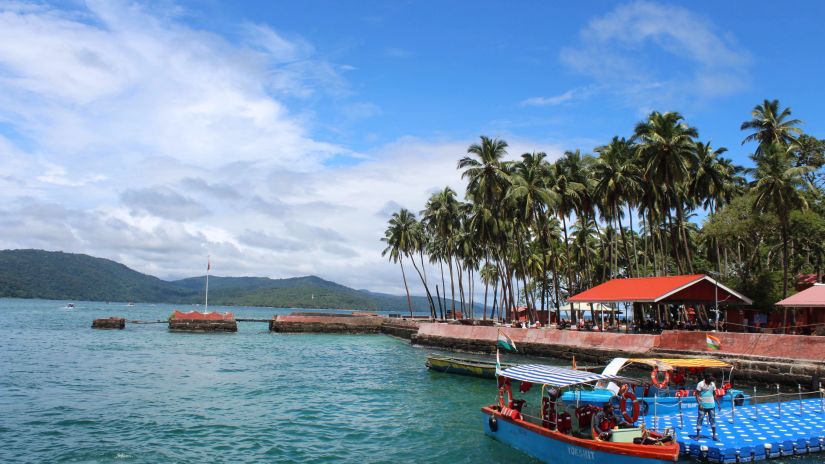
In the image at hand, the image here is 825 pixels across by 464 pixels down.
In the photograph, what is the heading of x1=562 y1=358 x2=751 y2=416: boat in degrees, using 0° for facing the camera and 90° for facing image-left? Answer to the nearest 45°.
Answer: approximately 90°

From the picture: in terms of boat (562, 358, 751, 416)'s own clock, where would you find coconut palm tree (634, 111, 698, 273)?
The coconut palm tree is roughly at 3 o'clock from the boat.

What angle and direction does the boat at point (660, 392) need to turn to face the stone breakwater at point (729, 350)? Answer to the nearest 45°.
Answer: approximately 90° to its right
